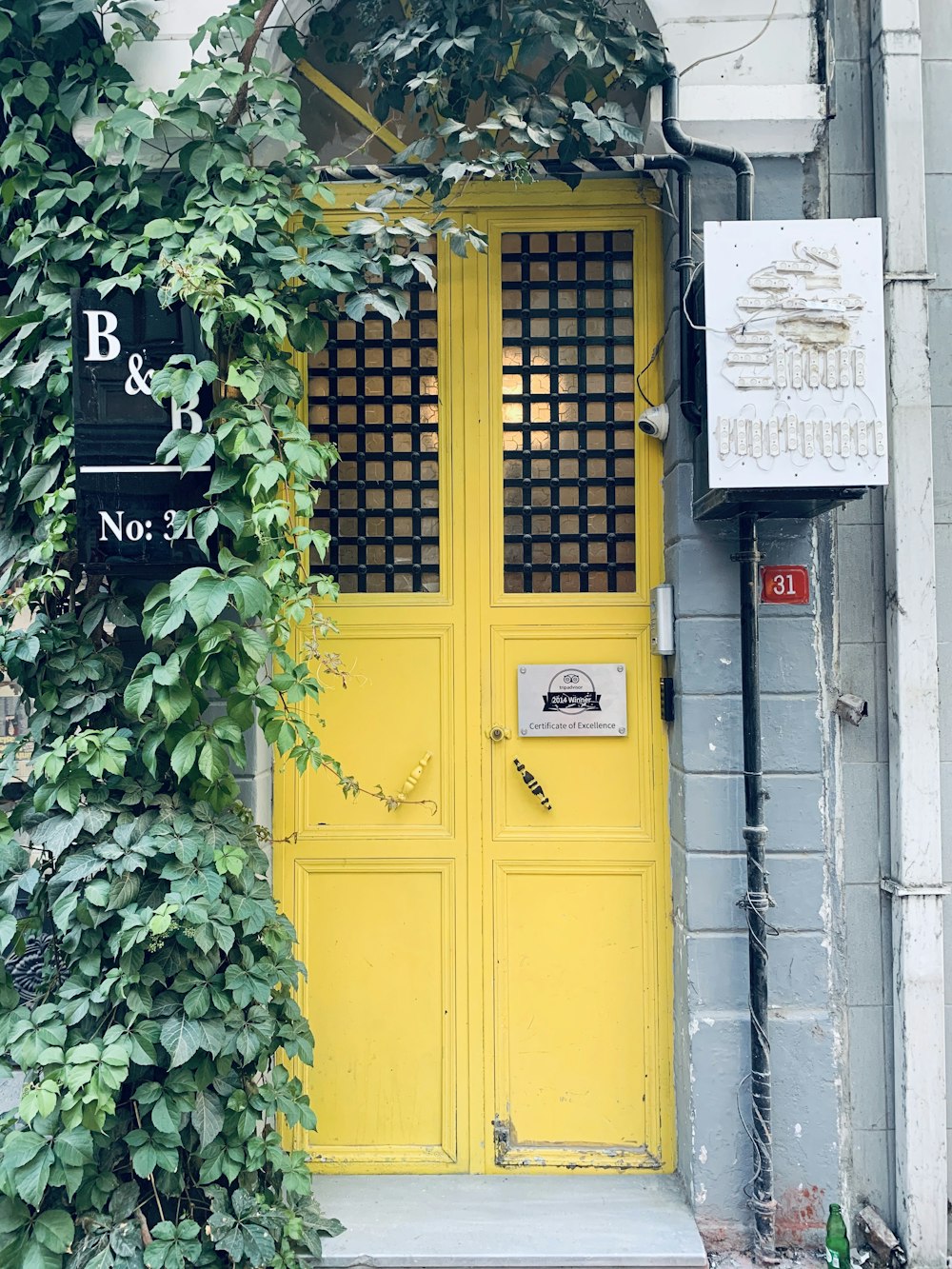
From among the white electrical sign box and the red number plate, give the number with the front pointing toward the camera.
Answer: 2

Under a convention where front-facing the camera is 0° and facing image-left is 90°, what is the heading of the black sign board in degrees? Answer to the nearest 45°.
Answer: approximately 0°

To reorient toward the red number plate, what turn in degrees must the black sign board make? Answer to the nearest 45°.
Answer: approximately 90° to its left

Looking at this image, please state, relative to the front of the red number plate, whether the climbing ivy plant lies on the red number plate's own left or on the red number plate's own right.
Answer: on the red number plate's own right

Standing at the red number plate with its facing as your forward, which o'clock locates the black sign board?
The black sign board is roughly at 2 o'clock from the red number plate.

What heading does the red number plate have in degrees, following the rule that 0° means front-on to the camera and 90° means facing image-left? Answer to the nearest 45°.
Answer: approximately 0°
